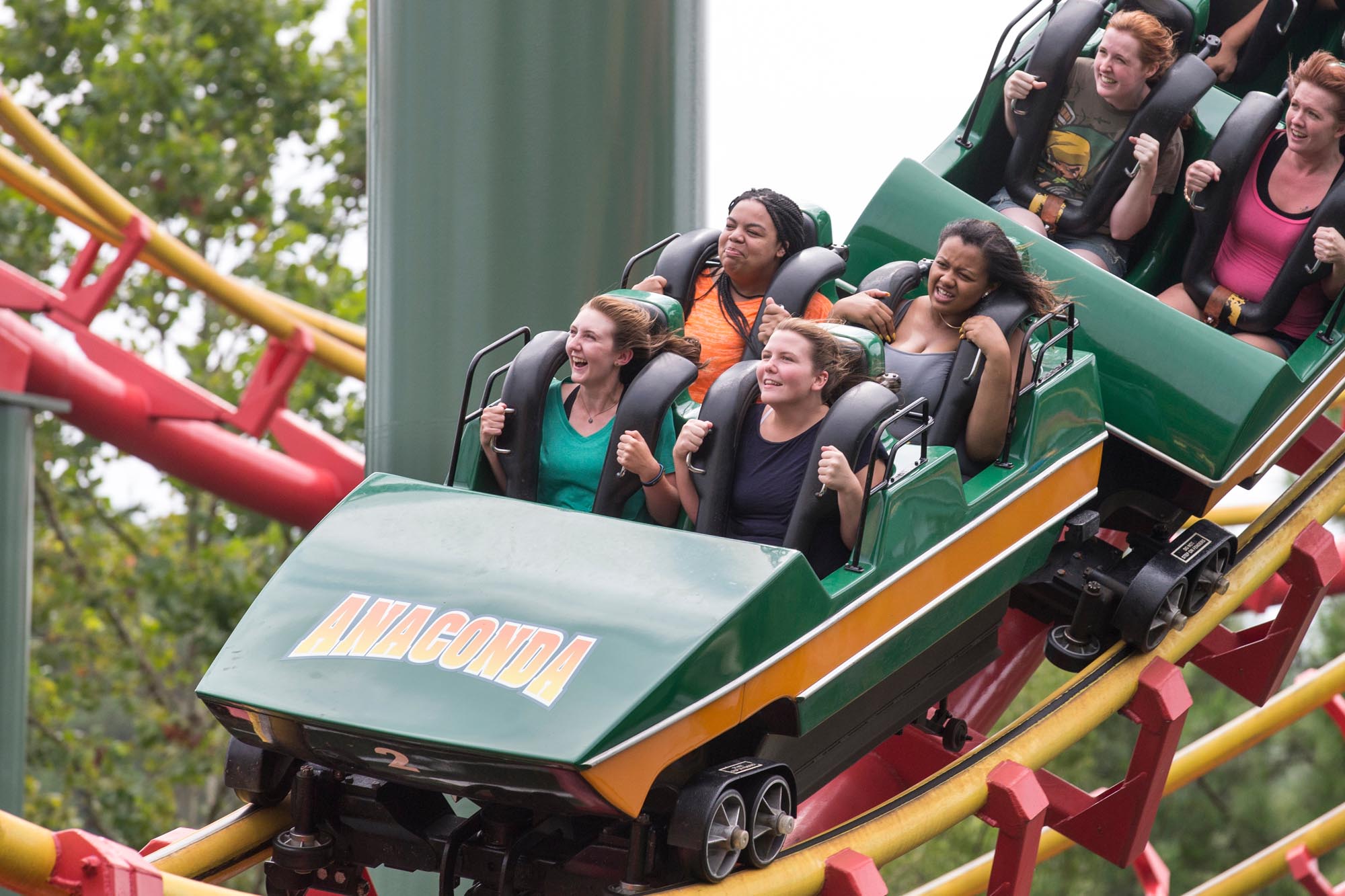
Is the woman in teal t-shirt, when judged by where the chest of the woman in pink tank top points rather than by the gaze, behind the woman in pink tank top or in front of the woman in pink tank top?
in front

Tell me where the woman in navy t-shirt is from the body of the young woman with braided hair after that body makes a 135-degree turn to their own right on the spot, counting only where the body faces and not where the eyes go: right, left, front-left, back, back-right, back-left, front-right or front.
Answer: back

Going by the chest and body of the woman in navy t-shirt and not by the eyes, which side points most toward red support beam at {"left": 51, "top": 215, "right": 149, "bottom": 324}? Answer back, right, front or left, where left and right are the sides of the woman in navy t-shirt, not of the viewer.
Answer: right

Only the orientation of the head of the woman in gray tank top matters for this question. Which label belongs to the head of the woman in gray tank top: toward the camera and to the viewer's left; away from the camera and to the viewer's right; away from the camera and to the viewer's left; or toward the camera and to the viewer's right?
toward the camera and to the viewer's left

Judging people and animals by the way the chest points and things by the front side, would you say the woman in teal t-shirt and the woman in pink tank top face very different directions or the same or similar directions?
same or similar directions

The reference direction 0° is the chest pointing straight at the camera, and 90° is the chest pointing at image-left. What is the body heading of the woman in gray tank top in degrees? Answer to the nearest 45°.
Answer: approximately 45°

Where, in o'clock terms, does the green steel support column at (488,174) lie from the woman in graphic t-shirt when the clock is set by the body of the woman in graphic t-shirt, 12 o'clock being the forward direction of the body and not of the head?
The green steel support column is roughly at 1 o'clock from the woman in graphic t-shirt.

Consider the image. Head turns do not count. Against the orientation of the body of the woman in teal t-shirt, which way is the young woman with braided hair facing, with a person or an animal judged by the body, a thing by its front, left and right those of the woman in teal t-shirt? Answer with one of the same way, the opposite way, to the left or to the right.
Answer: the same way

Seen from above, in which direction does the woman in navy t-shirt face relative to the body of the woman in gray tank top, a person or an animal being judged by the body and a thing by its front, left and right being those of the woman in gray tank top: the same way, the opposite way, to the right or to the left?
the same way

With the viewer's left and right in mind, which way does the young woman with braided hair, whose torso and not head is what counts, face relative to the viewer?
facing the viewer and to the left of the viewer

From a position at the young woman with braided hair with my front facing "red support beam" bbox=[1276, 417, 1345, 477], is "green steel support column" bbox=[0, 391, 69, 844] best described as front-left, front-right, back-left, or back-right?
back-left

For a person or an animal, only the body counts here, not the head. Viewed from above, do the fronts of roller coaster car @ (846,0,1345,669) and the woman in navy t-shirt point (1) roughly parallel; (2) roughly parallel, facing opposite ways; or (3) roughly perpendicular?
roughly parallel

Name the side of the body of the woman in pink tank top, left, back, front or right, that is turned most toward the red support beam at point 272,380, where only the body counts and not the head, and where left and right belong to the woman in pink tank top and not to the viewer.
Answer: right

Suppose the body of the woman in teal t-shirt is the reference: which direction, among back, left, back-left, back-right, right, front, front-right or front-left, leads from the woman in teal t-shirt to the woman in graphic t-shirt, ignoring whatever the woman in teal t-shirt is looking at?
back

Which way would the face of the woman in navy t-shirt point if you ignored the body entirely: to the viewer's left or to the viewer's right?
to the viewer's left

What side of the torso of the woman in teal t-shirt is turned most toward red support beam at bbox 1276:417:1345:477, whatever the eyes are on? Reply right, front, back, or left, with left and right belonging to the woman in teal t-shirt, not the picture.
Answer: back

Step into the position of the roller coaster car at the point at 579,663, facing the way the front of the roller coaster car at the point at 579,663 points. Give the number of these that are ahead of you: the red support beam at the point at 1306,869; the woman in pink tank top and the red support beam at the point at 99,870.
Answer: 1
